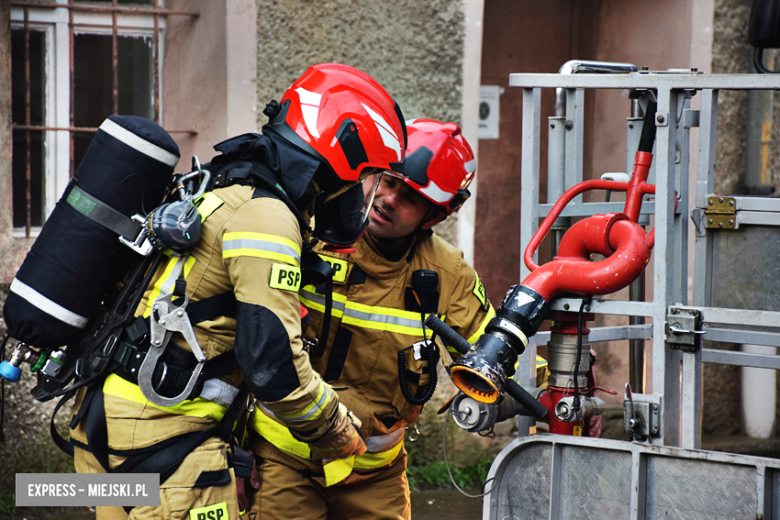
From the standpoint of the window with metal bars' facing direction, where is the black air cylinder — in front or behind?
in front

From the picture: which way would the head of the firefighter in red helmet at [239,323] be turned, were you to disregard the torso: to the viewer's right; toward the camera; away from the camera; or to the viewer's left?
to the viewer's right

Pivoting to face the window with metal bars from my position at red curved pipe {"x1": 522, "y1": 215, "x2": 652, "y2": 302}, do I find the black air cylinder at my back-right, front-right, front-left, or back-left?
front-left

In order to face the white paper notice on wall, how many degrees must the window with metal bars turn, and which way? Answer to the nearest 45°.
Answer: approximately 90° to its left

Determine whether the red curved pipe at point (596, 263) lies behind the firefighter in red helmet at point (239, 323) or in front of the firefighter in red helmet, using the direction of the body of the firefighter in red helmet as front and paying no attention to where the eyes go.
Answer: in front

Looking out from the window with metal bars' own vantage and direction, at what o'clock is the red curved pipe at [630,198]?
The red curved pipe is roughly at 11 o'clock from the window with metal bars.

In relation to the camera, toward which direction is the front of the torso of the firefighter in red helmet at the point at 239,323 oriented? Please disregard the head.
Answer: to the viewer's right

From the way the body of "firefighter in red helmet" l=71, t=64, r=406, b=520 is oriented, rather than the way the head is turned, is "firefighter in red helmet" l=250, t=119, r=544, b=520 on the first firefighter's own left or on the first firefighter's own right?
on the first firefighter's own left

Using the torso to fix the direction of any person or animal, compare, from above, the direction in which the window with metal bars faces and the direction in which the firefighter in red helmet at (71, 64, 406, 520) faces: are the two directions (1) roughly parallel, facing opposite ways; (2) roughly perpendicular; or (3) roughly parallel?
roughly perpendicular

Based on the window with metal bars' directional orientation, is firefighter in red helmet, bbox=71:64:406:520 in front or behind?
in front

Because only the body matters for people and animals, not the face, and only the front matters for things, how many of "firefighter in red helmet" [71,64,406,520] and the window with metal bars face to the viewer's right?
1

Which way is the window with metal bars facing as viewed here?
toward the camera
